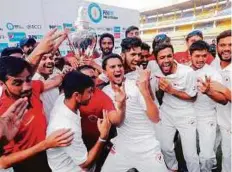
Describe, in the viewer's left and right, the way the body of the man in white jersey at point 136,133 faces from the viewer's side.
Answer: facing the viewer

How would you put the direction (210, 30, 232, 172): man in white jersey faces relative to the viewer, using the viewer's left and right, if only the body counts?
facing the viewer and to the left of the viewer

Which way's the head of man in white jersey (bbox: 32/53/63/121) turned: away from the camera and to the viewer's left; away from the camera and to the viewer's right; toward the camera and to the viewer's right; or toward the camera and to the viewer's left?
toward the camera and to the viewer's right

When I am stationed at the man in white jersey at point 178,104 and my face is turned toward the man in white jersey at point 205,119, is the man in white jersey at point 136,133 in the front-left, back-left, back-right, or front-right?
back-right
